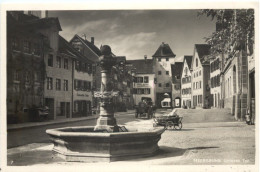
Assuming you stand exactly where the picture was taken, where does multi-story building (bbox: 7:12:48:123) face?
facing the viewer and to the right of the viewer

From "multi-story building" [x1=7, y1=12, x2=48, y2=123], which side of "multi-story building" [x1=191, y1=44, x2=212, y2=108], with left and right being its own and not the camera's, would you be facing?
front

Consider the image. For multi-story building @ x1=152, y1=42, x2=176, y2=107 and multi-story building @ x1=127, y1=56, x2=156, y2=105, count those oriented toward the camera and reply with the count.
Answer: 2

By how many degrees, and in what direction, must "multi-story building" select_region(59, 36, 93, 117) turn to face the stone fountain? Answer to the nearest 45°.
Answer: approximately 45° to its right

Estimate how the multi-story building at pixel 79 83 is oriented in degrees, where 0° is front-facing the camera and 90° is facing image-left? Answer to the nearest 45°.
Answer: approximately 315°
